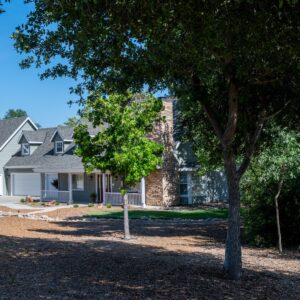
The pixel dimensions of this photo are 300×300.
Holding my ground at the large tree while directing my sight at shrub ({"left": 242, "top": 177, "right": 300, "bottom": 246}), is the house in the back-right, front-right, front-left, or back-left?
front-left

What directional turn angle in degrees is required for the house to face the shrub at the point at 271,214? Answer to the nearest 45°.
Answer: approximately 45° to its left

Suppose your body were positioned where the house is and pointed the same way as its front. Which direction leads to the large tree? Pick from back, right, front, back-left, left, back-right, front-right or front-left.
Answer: front-left

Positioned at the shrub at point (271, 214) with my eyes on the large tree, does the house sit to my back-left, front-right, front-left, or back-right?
back-right

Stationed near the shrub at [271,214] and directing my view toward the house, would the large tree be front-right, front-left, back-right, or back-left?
back-left

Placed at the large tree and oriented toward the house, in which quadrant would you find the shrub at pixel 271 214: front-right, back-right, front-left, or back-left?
front-right
